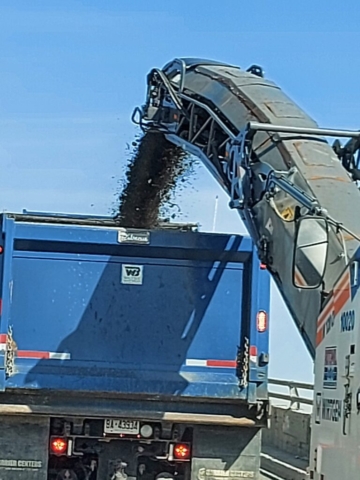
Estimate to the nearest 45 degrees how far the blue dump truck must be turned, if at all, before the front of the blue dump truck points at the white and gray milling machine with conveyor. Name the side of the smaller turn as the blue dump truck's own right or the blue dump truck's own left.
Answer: approximately 135° to the blue dump truck's own right

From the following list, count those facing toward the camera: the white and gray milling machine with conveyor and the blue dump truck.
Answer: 0

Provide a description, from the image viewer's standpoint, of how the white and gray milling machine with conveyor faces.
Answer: facing away from the viewer and to the left of the viewer

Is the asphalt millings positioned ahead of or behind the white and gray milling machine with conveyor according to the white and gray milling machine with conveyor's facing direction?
ahead

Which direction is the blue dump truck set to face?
away from the camera
